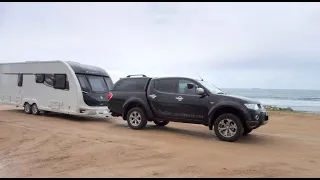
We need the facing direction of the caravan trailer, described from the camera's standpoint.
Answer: facing the viewer and to the right of the viewer

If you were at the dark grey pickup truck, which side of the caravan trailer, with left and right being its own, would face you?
front
